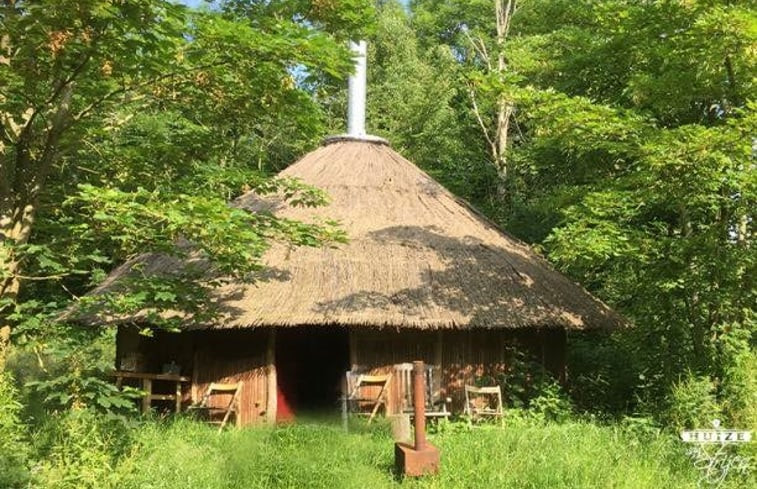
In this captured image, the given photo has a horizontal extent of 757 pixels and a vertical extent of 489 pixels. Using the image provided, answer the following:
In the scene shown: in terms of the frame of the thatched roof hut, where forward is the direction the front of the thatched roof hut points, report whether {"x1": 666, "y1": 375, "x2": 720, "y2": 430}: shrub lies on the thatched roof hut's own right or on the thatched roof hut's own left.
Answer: on the thatched roof hut's own left

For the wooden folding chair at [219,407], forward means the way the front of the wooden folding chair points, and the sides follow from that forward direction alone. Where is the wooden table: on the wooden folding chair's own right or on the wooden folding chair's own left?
on the wooden folding chair's own right

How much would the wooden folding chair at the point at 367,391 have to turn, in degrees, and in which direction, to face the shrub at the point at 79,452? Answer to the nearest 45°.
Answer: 0° — it already faces it

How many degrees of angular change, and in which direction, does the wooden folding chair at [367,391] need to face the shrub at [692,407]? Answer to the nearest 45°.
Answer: approximately 90° to its left

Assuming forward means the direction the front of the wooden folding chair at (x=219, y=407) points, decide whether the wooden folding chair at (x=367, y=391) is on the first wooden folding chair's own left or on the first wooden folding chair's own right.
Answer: on the first wooden folding chair's own left

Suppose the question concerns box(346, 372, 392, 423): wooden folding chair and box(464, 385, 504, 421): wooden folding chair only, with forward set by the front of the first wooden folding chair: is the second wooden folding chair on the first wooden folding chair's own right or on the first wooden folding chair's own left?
on the first wooden folding chair's own left

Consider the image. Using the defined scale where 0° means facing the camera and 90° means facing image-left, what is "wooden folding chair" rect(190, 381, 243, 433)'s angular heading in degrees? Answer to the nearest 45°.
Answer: approximately 45°

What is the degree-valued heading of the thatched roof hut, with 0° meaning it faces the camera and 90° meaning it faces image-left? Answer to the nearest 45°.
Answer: approximately 0°
